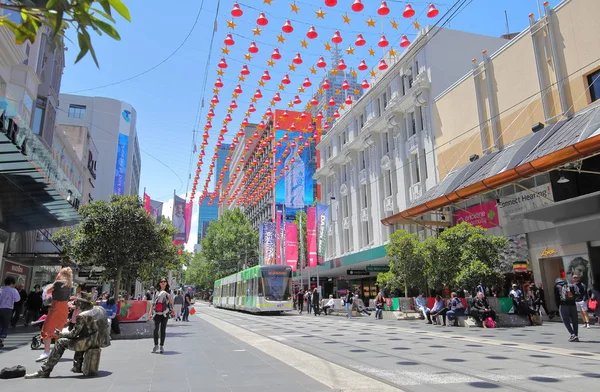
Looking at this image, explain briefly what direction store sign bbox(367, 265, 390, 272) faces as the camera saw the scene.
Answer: facing the viewer

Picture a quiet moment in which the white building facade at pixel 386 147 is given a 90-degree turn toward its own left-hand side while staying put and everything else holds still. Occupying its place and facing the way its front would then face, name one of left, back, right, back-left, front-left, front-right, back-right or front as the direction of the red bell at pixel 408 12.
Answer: front-right

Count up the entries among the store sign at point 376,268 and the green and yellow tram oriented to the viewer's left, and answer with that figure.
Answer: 0

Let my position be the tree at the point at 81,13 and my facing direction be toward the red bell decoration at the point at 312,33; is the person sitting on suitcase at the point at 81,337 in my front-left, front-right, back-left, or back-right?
front-left

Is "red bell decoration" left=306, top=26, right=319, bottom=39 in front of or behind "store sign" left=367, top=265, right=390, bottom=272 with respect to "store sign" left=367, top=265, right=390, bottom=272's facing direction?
in front

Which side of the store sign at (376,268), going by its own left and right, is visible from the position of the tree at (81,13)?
front

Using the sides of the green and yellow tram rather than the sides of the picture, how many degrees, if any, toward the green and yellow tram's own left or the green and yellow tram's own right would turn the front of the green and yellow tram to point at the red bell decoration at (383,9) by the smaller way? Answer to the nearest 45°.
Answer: approximately 45° to the green and yellow tram's own right

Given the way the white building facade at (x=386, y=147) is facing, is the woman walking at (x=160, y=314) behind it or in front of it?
in front

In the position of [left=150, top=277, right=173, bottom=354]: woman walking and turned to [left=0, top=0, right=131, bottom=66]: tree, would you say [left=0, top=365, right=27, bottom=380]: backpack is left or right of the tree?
right

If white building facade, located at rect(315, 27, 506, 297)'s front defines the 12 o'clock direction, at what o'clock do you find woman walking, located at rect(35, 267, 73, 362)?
The woman walking is roughly at 11 o'clock from the white building facade.

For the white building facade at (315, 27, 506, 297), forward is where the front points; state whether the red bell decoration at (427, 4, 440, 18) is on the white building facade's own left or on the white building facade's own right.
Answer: on the white building facade's own left

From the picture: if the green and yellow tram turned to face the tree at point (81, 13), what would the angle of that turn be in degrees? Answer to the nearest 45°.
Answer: approximately 45° to its right

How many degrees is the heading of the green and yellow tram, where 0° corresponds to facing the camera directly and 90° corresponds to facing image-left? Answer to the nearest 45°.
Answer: approximately 315°

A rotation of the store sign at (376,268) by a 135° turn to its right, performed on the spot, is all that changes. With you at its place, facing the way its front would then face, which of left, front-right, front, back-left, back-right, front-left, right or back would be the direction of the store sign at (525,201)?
back

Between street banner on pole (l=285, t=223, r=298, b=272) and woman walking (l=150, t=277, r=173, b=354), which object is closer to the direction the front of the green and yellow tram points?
the woman walking

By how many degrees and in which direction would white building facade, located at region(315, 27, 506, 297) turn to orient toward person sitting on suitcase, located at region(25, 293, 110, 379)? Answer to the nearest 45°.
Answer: approximately 45° to its left

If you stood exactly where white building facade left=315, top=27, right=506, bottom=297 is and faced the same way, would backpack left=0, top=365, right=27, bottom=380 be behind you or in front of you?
in front

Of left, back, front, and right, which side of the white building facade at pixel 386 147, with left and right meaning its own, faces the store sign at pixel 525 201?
left

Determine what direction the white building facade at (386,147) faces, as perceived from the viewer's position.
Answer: facing the viewer and to the left of the viewer

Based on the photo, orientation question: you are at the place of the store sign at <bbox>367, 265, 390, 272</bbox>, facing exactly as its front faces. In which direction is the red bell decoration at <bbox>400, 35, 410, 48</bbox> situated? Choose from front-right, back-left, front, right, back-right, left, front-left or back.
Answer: front

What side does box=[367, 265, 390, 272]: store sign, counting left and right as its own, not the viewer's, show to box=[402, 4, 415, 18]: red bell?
front
